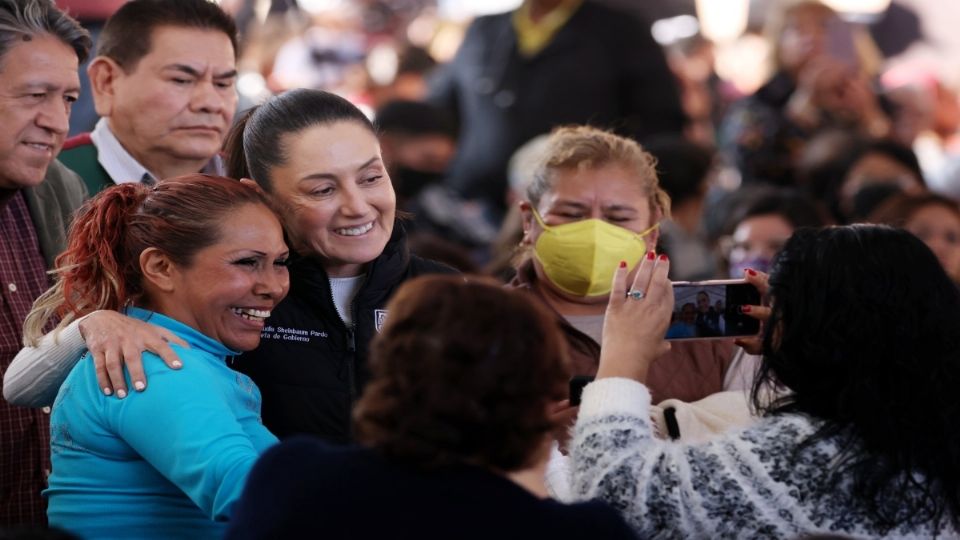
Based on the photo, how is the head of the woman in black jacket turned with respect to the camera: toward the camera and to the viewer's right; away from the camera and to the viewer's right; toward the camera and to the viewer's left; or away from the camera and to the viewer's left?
toward the camera and to the viewer's right

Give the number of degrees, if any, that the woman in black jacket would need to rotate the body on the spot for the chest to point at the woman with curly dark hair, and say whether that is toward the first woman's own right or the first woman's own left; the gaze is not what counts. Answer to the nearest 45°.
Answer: approximately 45° to the first woman's own right

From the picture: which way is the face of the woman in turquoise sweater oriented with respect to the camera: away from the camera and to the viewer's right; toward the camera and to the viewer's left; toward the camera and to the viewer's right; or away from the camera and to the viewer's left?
toward the camera and to the viewer's right

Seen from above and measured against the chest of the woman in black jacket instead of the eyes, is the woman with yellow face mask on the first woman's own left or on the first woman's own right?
on the first woman's own left

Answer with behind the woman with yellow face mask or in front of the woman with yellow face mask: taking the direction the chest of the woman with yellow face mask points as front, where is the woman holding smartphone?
in front

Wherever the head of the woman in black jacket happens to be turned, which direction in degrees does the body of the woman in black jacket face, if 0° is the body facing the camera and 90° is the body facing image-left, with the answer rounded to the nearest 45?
approximately 315°

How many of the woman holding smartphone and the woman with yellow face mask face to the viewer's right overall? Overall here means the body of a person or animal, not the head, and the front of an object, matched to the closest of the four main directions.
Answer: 0
